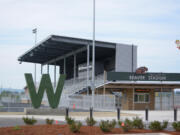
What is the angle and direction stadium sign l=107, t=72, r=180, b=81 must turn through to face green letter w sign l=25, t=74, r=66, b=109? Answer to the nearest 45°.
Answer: approximately 45° to its right

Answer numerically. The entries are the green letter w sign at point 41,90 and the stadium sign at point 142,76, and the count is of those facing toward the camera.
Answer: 2

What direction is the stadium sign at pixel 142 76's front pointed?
toward the camera

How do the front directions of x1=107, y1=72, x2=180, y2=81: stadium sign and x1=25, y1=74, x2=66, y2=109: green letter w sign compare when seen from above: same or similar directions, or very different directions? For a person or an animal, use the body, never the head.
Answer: same or similar directions

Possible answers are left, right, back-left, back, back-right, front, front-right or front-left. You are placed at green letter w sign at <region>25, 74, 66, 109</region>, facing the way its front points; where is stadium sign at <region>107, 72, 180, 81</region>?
back-left

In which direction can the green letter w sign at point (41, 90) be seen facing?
toward the camera
